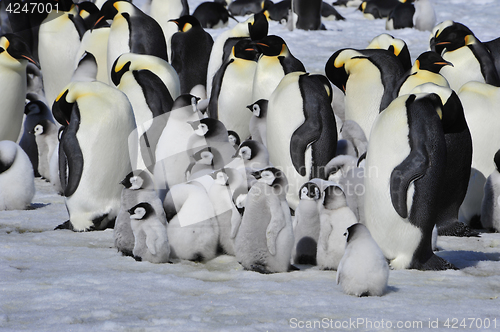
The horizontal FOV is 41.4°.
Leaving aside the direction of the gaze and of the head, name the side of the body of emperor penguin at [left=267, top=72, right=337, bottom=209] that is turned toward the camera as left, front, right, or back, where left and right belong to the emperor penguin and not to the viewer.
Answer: left

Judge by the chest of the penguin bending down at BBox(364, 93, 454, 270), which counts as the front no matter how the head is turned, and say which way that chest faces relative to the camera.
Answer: to the viewer's left

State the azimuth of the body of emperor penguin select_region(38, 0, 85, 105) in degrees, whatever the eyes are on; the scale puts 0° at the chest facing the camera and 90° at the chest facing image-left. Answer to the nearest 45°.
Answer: approximately 45°

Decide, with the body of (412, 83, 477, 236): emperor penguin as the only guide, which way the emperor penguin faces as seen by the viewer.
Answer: to the viewer's left

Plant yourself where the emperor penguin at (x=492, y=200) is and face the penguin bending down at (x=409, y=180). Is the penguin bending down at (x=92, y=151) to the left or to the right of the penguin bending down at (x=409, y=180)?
right

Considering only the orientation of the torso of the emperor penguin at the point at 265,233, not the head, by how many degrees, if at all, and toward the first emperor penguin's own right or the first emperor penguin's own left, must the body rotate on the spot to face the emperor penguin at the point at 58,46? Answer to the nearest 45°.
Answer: approximately 90° to the first emperor penguin's own right
